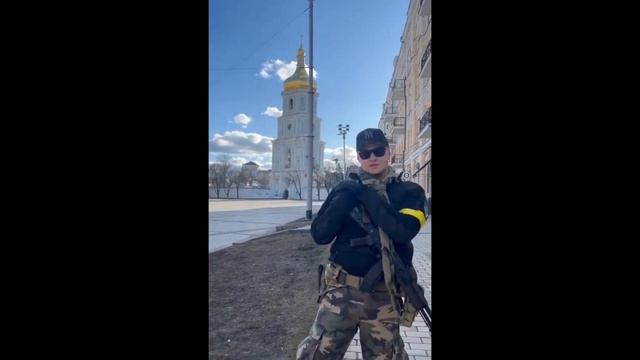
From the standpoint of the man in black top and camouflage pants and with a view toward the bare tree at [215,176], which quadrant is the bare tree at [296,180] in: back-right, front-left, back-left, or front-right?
front-right

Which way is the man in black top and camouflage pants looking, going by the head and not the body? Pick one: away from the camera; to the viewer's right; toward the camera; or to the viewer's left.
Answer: toward the camera

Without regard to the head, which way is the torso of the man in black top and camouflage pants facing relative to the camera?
toward the camera

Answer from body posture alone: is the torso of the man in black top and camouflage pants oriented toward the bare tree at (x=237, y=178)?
no
